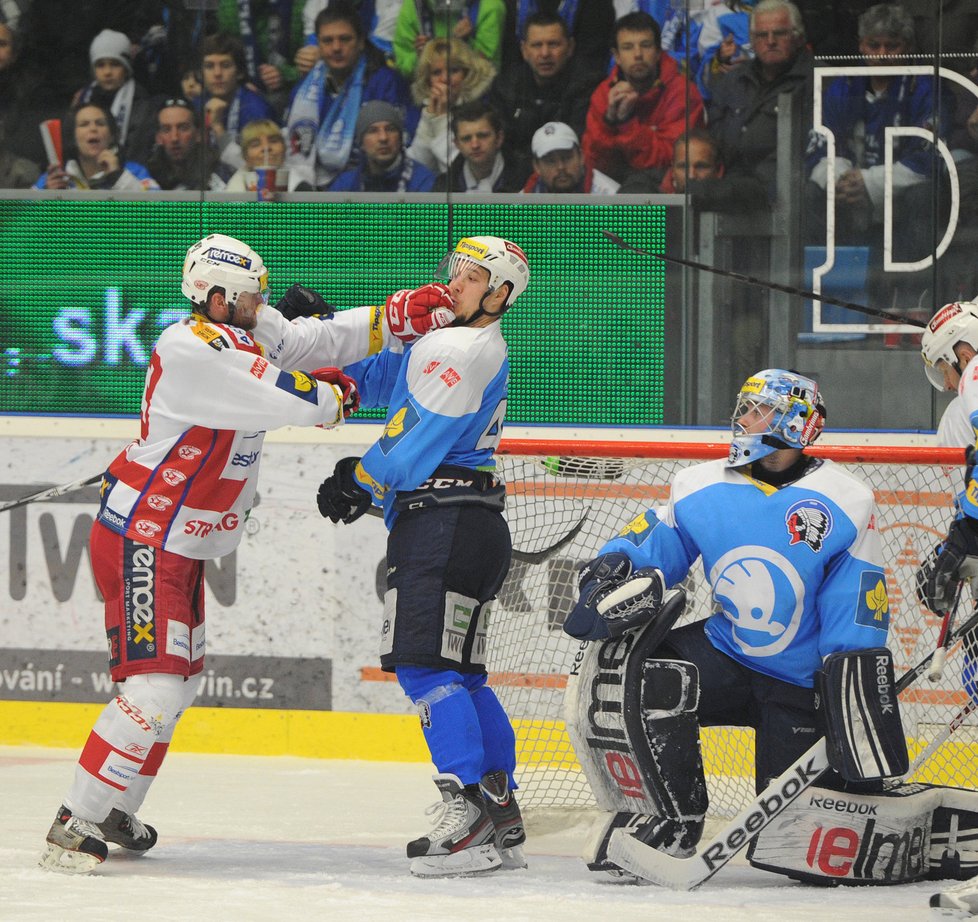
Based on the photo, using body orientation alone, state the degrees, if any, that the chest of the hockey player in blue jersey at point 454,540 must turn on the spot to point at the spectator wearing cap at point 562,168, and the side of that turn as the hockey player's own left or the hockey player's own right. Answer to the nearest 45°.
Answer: approximately 90° to the hockey player's own right

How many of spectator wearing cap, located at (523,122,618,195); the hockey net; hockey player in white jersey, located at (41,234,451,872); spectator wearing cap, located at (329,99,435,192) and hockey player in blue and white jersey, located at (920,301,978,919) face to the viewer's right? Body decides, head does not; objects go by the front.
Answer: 1

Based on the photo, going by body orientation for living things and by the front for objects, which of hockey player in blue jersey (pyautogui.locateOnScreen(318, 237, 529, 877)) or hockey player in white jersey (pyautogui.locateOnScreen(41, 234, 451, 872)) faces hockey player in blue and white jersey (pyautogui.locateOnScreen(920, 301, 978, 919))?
hockey player in white jersey (pyautogui.locateOnScreen(41, 234, 451, 872))

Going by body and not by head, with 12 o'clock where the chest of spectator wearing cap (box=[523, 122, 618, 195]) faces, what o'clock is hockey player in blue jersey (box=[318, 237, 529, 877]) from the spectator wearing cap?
The hockey player in blue jersey is roughly at 12 o'clock from the spectator wearing cap.

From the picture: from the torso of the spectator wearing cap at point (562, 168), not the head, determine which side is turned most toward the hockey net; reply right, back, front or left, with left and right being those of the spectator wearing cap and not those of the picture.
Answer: front

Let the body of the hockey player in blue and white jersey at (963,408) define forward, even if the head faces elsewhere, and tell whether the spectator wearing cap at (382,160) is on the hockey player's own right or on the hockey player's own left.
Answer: on the hockey player's own right

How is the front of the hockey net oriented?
toward the camera

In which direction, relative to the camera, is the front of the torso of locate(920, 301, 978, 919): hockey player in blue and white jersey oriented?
to the viewer's left

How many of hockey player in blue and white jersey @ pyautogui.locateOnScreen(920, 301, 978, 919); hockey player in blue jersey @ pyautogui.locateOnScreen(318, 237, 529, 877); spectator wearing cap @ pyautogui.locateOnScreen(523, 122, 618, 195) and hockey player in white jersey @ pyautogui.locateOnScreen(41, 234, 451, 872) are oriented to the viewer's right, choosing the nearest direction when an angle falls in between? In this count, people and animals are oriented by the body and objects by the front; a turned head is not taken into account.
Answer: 1

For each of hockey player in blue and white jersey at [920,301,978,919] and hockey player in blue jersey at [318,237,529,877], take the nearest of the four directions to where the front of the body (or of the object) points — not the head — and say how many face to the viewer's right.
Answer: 0

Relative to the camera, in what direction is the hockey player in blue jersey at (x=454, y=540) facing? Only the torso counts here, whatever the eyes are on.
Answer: to the viewer's left

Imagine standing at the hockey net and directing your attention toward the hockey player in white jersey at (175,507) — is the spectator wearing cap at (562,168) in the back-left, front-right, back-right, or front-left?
back-right

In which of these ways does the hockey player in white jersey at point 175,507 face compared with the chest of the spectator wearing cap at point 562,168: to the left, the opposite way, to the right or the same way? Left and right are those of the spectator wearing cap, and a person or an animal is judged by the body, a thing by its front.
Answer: to the left

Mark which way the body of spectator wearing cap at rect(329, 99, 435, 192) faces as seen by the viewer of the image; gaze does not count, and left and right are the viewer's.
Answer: facing the viewer

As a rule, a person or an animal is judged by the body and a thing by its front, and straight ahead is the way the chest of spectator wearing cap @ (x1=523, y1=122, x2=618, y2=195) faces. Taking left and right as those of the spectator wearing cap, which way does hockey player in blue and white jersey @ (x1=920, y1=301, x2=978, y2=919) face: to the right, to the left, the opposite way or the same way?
to the right

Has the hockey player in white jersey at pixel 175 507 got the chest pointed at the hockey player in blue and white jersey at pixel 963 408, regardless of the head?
yes

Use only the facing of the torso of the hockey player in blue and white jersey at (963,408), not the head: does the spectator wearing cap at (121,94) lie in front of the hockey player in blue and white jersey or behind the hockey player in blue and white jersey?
in front

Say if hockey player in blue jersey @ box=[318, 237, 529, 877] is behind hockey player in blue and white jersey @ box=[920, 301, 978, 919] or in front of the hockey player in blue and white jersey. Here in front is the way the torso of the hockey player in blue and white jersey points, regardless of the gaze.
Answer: in front

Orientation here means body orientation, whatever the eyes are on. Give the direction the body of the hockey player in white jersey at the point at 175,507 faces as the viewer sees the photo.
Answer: to the viewer's right

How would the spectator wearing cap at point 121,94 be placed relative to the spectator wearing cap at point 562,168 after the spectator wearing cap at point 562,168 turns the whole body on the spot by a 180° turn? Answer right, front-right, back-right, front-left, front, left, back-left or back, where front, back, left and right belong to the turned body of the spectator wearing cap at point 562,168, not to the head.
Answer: left
